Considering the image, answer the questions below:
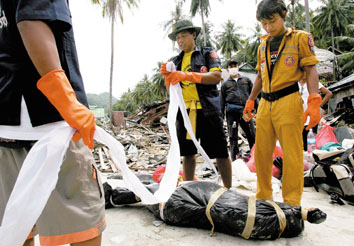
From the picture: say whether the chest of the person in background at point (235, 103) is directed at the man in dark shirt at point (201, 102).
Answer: yes

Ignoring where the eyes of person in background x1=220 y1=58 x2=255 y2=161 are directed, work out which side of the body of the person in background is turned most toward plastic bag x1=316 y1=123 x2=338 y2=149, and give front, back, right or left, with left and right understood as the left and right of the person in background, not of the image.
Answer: left

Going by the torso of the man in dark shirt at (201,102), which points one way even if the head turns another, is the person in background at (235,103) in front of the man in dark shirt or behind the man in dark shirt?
behind

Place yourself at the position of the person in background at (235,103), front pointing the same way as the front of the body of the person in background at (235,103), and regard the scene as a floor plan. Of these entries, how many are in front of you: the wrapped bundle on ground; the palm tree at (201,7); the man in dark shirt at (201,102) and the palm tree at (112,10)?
2

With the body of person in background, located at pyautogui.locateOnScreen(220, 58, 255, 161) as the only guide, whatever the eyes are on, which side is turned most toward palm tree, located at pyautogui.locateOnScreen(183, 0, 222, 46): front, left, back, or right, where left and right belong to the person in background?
back

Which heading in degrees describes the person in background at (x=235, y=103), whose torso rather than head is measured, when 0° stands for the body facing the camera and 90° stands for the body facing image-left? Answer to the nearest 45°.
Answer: approximately 0°

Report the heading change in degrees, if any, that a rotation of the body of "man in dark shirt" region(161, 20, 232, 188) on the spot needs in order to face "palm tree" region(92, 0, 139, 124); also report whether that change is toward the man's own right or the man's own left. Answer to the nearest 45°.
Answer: approximately 135° to the man's own right

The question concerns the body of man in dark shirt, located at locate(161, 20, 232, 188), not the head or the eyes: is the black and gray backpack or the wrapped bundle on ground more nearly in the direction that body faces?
the wrapped bundle on ground

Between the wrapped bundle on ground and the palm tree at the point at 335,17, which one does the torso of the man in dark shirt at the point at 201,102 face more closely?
the wrapped bundle on ground

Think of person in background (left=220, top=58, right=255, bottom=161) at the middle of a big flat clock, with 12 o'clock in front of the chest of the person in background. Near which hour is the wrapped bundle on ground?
The wrapped bundle on ground is roughly at 12 o'clock from the person in background.
